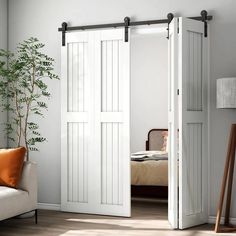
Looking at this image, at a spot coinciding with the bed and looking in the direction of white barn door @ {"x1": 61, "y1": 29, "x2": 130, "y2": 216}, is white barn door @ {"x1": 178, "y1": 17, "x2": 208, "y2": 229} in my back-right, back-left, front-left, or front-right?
front-left

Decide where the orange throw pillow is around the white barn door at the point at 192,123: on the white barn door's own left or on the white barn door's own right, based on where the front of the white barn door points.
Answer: on the white barn door's own right

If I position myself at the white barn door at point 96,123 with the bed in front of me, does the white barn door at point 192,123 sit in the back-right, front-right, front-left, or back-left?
front-right

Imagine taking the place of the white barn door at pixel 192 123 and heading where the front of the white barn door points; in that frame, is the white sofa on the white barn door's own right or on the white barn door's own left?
on the white barn door's own right
